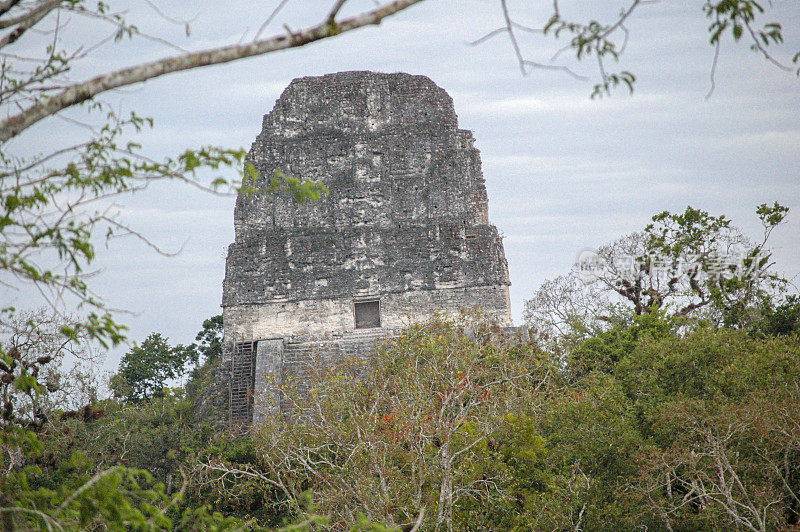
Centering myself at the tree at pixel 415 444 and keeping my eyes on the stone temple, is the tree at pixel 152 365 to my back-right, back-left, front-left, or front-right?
front-left

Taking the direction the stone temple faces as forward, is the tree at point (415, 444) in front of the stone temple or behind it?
in front

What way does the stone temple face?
toward the camera

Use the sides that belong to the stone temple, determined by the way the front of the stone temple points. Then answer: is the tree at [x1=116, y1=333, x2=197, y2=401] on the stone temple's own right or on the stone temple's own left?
on the stone temple's own right
